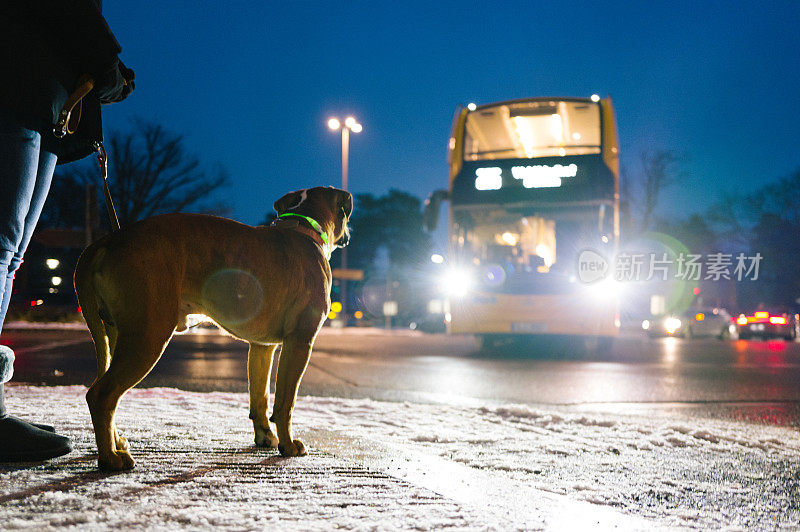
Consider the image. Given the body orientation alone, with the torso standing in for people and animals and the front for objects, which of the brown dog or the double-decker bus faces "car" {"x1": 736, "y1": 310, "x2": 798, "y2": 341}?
the brown dog

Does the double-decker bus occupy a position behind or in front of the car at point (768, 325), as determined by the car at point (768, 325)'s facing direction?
behind

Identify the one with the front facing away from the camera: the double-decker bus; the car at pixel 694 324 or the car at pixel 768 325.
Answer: the car at pixel 768 325

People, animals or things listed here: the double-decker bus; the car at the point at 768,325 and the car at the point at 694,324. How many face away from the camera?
1

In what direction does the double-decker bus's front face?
toward the camera

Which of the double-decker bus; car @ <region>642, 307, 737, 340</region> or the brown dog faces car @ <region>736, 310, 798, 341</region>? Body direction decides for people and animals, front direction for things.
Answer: the brown dog

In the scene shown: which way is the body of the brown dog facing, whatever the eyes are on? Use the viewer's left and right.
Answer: facing away from the viewer and to the right of the viewer

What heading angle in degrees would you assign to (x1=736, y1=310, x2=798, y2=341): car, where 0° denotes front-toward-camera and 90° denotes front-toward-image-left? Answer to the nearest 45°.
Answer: approximately 180°

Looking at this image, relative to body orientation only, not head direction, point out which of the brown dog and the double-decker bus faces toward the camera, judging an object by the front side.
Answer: the double-decker bus

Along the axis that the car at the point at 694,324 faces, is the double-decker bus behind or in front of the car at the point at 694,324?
in front

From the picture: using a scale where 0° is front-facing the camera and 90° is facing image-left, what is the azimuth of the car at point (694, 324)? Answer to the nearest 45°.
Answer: approximately 45°

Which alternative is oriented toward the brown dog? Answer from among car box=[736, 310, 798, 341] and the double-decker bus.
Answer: the double-decker bus

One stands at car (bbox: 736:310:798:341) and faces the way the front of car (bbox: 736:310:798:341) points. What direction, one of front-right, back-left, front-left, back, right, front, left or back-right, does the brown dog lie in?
back

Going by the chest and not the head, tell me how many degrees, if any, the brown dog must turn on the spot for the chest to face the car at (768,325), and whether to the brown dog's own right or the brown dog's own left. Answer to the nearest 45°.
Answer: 0° — it already faces it

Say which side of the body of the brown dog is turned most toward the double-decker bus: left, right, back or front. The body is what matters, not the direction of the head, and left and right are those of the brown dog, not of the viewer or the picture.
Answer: left

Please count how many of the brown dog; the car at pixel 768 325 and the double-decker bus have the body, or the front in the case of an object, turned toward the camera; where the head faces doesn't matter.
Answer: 1

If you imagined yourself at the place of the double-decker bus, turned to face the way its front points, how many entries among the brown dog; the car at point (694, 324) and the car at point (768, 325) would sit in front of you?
1
